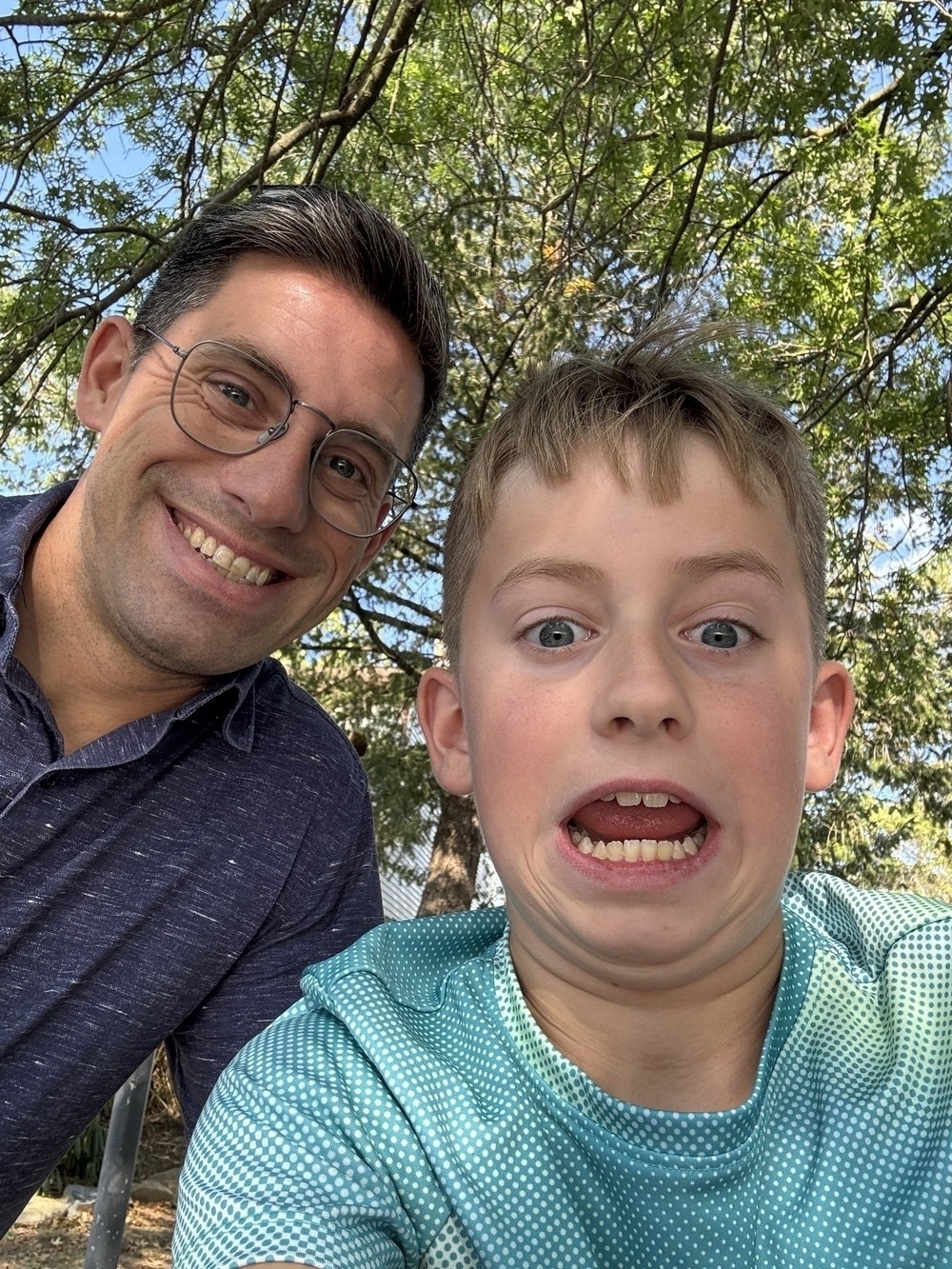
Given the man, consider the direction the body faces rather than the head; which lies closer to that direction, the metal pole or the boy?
the boy

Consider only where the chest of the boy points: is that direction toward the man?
no

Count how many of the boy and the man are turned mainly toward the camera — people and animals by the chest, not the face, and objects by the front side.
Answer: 2

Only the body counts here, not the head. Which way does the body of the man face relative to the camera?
toward the camera

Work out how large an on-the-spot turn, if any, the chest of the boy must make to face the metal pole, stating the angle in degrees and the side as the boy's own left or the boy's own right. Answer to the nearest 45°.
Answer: approximately 135° to the boy's own right

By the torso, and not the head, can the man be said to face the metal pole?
no

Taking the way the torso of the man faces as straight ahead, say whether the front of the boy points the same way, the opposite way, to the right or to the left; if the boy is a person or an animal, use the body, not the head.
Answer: the same way
